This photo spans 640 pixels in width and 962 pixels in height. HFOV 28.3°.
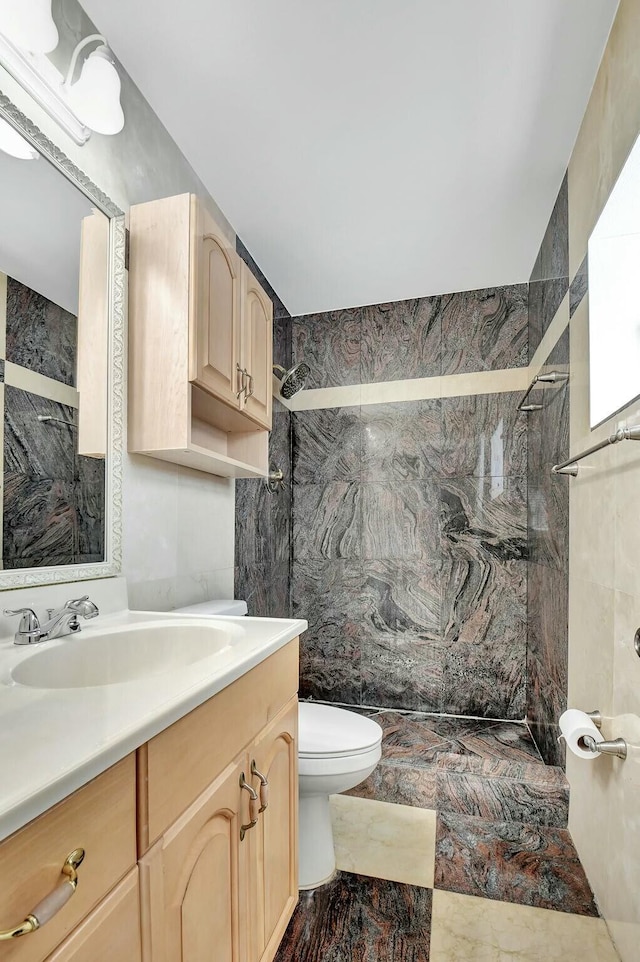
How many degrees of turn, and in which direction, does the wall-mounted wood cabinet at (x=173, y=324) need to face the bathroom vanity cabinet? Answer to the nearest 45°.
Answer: approximately 45° to its right

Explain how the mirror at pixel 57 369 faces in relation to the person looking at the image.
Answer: facing the viewer and to the right of the viewer

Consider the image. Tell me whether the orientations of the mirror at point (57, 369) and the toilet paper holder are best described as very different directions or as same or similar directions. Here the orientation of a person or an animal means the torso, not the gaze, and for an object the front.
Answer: very different directions

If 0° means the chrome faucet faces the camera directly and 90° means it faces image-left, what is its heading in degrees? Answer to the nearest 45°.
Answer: approximately 315°

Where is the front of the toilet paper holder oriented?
to the viewer's left

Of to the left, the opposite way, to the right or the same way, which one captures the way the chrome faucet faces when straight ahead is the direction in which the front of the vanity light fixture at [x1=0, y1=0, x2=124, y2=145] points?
the same way

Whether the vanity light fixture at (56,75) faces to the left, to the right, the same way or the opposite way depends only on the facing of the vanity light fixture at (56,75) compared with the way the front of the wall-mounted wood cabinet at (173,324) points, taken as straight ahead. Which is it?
the same way

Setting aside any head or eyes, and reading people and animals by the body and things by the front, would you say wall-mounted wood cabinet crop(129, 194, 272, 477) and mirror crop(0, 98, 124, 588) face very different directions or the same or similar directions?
same or similar directions

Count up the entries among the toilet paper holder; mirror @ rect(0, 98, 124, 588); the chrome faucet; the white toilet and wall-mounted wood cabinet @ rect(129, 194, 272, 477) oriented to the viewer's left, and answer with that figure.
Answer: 1

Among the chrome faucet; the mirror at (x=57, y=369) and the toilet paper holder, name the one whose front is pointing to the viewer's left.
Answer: the toilet paper holder
